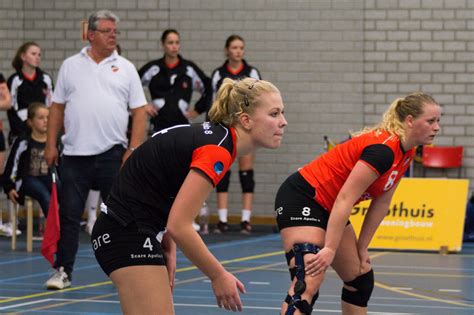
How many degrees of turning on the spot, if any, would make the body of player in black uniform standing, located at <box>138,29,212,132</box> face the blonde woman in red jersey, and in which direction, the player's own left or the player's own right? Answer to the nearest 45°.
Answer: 0° — they already face them

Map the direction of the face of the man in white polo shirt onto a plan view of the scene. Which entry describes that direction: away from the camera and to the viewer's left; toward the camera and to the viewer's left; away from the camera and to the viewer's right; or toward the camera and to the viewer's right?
toward the camera and to the viewer's right

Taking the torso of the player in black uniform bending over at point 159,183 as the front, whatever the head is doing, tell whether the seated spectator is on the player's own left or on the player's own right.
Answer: on the player's own left

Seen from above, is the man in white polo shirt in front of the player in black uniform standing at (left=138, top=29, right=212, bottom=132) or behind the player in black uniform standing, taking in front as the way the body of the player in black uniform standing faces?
in front

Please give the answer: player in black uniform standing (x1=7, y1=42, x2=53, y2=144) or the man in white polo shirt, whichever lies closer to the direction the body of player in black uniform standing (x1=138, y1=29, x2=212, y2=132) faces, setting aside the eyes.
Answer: the man in white polo shirt

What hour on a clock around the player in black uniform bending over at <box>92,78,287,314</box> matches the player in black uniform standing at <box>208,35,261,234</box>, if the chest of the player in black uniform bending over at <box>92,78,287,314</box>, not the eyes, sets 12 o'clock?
the player in black uniform standing at <box>208,35,261,234</box> is roughly at 9 o'clock from the player in black uniform bending over at <box>92,78,287,314</box>.

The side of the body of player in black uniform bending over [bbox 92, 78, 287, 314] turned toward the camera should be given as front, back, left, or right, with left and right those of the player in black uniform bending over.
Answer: right

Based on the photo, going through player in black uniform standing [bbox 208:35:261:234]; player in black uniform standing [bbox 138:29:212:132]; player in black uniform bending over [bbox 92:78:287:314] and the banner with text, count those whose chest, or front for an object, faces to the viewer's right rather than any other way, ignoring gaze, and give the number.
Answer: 1

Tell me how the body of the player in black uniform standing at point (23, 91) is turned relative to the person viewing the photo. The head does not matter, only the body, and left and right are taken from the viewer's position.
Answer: facing the viewer and to the right of the viewer

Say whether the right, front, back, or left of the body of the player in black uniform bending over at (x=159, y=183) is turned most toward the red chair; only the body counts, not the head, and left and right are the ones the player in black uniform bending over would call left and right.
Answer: left

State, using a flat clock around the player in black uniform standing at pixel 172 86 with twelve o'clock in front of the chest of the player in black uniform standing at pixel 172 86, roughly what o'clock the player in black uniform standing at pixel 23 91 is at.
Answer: the player in black uniform standing at pixel 23 91 is roughly at 3 o'clock from the player in black uniform standing at pixel 172 86.

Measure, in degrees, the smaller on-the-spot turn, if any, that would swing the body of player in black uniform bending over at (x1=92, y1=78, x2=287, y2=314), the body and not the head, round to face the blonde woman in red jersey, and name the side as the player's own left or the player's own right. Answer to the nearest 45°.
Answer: approximately 45° to the player's own left

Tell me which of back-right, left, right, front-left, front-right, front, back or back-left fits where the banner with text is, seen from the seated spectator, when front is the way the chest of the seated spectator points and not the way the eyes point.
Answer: front-left

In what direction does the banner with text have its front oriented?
toward the camera

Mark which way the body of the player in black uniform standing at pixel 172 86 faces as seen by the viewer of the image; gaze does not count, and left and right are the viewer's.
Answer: facing the viewer
